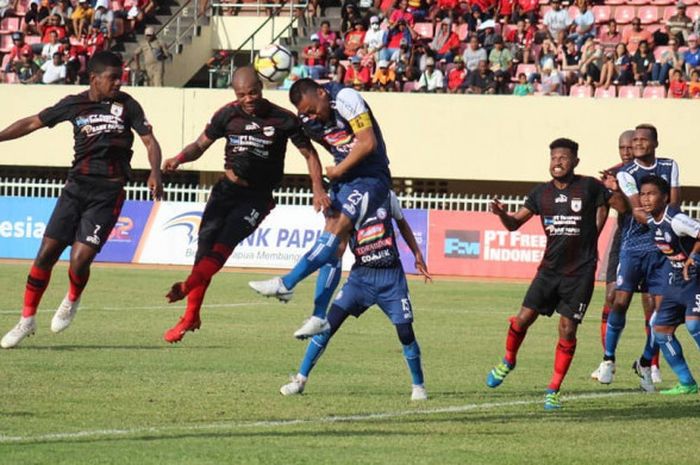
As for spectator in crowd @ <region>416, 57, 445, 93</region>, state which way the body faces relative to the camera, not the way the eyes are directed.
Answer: toward the camera

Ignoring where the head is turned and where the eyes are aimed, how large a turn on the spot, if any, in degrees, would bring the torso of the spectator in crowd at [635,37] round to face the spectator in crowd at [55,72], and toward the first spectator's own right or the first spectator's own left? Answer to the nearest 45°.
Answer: approximately 90° to the first spectator's own right

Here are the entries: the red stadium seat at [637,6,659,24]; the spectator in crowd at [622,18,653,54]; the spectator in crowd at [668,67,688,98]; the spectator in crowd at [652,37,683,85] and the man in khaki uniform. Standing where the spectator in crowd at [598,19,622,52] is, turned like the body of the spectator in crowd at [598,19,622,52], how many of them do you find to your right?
1

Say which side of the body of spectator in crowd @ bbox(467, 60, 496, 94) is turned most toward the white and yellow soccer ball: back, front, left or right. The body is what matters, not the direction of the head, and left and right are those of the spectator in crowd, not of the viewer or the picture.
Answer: front

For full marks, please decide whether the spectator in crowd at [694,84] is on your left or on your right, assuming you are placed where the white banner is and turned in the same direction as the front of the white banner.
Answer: on your left

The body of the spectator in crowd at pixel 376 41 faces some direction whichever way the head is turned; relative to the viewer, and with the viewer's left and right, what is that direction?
facing the viewer

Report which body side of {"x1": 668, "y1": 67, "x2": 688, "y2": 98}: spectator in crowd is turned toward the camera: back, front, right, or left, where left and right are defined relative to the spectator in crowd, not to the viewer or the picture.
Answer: front

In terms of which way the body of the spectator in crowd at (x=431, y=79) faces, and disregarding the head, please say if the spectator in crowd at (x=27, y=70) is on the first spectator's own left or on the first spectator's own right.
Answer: on the first spectator's own right

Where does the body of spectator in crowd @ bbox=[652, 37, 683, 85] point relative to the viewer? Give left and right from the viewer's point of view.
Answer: facing the viewer and to the left of the viewer

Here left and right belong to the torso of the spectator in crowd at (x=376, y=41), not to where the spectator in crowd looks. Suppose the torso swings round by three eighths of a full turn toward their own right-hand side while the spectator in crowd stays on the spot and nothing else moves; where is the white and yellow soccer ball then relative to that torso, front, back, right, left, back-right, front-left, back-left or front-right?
back-left

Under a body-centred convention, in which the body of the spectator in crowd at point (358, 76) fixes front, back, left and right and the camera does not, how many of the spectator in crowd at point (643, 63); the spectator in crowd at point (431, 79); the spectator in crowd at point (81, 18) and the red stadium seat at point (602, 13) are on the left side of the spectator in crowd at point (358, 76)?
3

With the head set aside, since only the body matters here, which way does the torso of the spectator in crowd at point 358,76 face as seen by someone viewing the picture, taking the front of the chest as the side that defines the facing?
toward the camera

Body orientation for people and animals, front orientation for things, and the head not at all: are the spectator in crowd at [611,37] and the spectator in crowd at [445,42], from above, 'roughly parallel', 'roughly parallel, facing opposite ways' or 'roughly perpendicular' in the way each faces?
roughly parallel

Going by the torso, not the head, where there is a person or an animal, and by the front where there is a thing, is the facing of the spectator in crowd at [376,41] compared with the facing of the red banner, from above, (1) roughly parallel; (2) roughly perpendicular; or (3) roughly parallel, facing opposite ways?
roughly parallel
